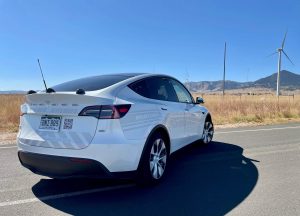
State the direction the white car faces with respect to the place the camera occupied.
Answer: facing away from the viewer and to the right of the viewer
